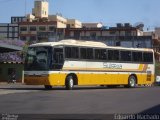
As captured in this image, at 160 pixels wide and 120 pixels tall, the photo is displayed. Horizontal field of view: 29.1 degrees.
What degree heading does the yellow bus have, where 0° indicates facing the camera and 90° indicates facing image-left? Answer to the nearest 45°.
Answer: approximately 45°
